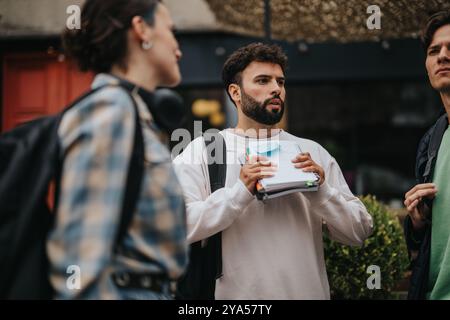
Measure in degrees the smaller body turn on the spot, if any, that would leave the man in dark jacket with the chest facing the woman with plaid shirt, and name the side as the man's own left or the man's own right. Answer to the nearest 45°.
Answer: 0° — they already face them

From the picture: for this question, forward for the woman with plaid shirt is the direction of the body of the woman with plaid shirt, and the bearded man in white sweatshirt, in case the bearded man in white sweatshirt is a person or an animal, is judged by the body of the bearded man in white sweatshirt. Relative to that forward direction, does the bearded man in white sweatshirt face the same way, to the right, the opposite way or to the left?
to the right

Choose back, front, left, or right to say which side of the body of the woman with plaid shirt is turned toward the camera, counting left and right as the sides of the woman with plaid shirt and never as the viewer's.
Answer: right

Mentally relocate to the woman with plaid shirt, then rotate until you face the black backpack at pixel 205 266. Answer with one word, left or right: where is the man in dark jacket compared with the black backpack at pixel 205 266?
right

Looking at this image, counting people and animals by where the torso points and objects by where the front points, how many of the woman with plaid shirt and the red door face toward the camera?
1

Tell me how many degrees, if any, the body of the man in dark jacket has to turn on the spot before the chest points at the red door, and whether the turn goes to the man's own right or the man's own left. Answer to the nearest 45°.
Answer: approximately 90° to the man's own right

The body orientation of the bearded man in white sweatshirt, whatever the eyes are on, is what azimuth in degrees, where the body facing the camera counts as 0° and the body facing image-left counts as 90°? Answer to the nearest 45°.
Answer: approximately 0°

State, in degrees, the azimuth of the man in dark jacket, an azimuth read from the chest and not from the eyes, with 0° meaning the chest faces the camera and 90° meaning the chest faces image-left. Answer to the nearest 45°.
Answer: approximately 45°

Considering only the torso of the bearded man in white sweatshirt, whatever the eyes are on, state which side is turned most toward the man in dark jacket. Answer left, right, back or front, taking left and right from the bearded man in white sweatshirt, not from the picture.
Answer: left

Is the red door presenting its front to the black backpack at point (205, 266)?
yes
